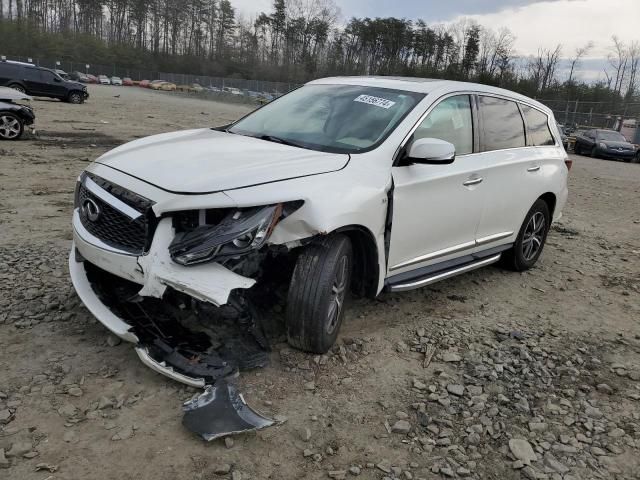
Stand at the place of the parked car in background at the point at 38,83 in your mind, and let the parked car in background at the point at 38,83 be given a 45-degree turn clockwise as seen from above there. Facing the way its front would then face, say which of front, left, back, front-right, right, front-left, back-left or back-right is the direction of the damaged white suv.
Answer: front-right

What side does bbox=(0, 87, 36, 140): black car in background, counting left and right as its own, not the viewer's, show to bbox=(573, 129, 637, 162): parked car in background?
front

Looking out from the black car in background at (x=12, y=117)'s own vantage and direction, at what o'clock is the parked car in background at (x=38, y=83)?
The parked car in background is roughly at 9 o'clock from the black car in background.

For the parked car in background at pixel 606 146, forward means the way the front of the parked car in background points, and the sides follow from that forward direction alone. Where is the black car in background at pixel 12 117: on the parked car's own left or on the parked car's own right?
on the parked car's own right

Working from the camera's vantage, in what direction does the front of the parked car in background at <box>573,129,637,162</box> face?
facing the viewer and to the right of the viewer

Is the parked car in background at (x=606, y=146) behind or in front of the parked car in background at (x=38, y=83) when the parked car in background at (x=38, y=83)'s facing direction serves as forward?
in front

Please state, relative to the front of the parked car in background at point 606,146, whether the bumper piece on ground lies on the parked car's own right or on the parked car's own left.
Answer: on the parked car's own right

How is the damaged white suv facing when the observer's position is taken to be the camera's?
facing the viewer and to the left of the viewer

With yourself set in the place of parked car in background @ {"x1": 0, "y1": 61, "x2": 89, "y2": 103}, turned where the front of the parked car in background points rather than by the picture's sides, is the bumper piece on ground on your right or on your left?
on your right

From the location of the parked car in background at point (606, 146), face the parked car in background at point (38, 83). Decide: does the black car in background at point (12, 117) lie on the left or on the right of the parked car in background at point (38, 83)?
left

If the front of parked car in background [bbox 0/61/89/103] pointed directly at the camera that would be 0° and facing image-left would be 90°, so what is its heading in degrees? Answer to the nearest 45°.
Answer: approximately 270°

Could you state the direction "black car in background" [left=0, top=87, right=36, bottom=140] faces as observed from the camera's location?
facing to the right of the viewer
